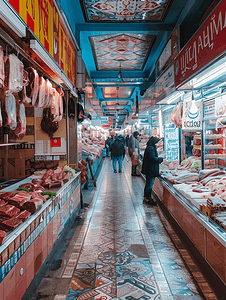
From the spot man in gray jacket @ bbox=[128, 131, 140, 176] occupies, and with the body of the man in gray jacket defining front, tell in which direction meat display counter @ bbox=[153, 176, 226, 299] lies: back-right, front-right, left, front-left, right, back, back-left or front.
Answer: right

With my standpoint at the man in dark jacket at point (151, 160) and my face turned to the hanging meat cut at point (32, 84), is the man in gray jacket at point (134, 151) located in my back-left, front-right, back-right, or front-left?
back-right

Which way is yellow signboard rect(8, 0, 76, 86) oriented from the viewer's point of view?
to the viewer's right

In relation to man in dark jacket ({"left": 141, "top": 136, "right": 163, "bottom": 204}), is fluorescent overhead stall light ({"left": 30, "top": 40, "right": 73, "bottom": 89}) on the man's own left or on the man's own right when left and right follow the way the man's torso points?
on the man's own right

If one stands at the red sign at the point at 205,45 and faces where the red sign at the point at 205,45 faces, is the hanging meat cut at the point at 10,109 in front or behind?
in front

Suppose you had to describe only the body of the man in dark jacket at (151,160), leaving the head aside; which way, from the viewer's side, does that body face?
to the viewer's right
